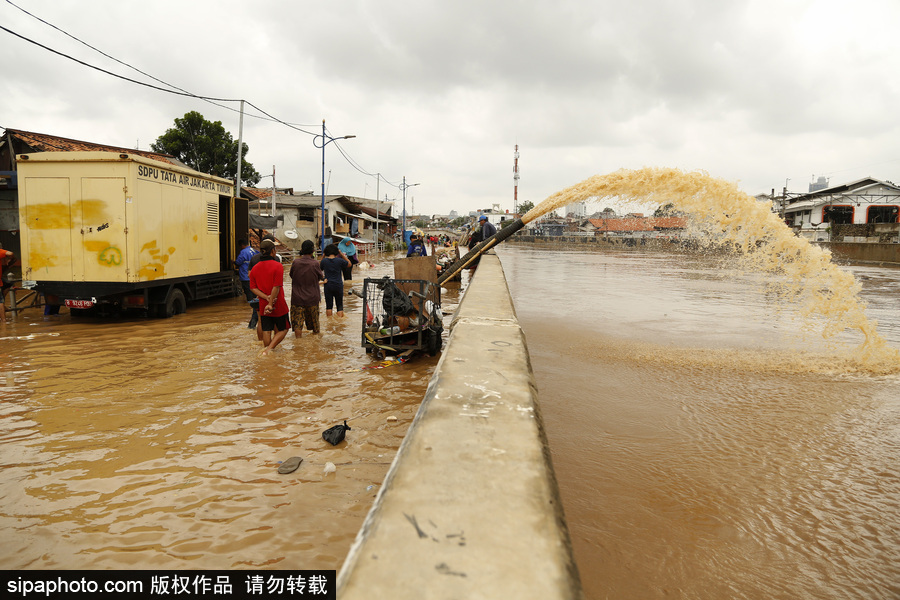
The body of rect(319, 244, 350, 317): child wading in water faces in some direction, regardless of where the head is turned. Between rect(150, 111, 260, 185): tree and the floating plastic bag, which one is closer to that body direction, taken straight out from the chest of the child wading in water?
the tree

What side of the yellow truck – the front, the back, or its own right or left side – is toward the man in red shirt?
right

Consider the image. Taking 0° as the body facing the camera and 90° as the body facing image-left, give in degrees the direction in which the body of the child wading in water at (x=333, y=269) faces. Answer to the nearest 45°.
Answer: approximately 180°

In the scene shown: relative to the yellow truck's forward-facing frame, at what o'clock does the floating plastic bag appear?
The floating plastic bag is roughly at 4 o'clock from the yellow truck.

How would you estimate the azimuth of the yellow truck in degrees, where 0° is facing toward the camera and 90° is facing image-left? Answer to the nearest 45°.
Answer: approximately 225°

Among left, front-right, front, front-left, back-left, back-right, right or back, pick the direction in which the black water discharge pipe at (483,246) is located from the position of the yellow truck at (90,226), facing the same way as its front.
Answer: front-right

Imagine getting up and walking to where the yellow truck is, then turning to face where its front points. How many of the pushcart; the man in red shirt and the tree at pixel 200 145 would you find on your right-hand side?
2

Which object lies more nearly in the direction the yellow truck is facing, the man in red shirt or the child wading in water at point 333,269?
the child wading in water

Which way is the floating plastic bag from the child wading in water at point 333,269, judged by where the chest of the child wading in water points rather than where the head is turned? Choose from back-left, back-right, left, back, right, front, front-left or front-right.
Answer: back

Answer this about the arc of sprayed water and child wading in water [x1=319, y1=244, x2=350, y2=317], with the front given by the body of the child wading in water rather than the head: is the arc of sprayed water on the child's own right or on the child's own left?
on the child's own right

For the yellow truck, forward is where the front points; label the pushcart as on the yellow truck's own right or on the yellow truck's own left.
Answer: on the yellow truck's own right

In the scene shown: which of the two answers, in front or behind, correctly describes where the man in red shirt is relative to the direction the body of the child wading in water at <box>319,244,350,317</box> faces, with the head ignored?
behind

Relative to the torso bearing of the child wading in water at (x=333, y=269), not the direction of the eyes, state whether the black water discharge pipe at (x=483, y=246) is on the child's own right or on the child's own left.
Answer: on the child's own right

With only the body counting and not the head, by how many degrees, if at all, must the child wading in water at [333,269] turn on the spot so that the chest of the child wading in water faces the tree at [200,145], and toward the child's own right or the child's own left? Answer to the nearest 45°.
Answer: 0° — they already face it
